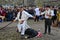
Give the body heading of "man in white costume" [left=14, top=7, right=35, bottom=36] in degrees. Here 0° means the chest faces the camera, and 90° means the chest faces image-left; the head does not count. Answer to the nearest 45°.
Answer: approximately 45°
